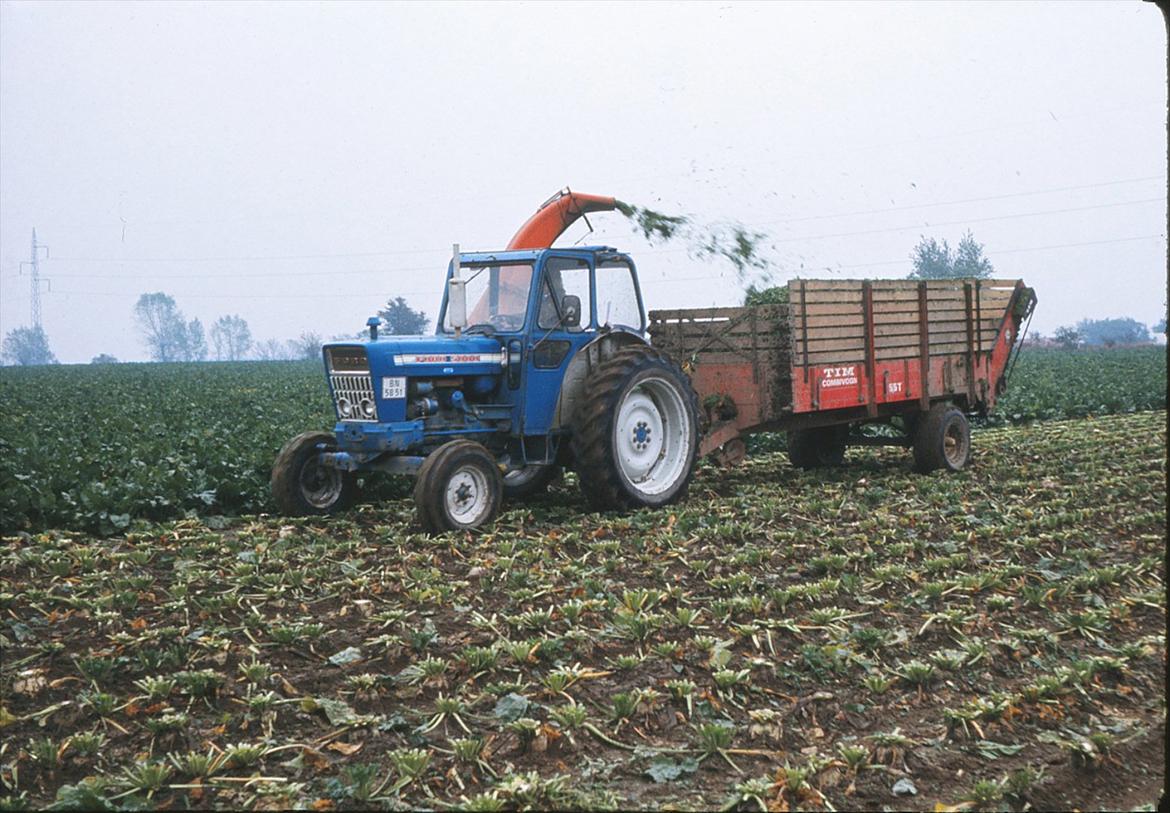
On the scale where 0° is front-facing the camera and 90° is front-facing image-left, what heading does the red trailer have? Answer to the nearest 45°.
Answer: approximately 45°

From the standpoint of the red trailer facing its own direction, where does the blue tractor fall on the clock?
The blue tractor is roughly at 12 o'clock from the red trailer.

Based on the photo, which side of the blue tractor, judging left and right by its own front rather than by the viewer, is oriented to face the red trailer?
back

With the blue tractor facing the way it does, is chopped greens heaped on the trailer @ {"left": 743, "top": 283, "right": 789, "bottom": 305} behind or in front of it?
behind

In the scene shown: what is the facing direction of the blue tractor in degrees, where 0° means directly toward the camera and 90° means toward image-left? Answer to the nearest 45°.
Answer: approximately 45°
